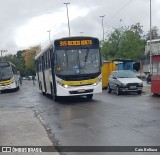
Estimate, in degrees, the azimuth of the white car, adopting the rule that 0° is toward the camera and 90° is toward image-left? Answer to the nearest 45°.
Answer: approximately 315°

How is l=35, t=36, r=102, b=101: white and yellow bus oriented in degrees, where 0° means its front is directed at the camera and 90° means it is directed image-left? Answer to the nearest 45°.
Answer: approximately 0°
